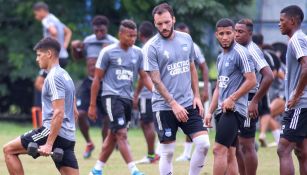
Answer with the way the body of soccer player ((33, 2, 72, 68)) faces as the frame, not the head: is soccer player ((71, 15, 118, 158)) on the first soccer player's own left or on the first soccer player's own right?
on the first soccer player's own left

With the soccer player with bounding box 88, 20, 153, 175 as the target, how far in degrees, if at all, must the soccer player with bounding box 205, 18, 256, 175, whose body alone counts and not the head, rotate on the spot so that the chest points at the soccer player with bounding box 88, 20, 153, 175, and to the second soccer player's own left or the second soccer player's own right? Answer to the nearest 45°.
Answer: approximately 90° to the second soccer player's own right

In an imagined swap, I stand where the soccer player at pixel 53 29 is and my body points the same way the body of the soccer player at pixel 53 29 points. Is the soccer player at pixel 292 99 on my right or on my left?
on my left
